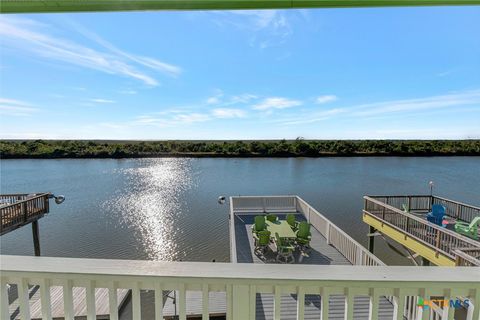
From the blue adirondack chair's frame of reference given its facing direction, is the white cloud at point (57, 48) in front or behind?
in front

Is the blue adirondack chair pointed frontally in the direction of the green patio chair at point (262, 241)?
yes

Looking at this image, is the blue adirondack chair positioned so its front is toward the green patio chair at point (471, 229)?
no

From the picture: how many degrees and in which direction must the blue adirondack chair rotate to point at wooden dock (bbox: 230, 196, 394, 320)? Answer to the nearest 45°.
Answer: approximately 90° to its left

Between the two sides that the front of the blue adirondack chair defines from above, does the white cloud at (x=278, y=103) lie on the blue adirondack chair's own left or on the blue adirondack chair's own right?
on the blue adirondack chair's own right

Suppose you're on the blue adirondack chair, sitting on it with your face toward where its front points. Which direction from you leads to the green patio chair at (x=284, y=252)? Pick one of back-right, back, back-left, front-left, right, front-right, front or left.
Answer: front

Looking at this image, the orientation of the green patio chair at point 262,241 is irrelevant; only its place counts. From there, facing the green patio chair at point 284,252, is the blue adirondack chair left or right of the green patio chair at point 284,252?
left

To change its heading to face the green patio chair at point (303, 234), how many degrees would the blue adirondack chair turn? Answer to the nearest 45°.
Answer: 0° — it already faces it
